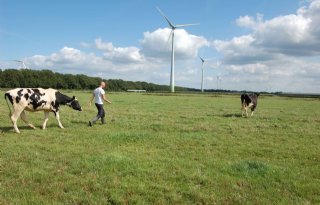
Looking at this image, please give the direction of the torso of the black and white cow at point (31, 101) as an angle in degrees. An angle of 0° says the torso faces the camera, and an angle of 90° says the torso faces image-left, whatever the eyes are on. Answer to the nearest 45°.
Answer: approximately 270°
